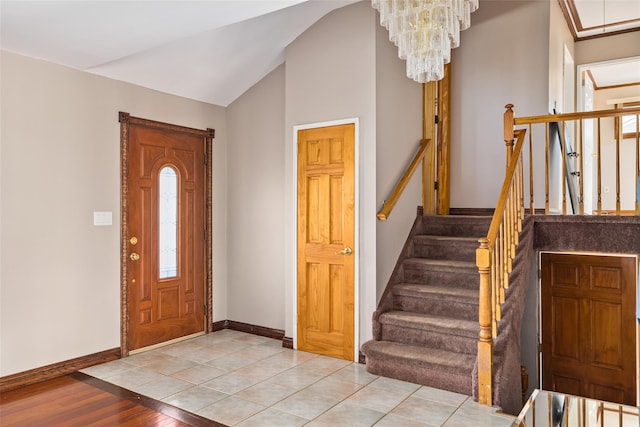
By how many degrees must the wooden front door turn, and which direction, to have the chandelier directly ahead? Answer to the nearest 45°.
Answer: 0° — it already faces it

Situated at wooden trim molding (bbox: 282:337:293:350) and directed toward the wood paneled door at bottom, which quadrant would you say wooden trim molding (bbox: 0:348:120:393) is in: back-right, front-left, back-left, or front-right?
back-right

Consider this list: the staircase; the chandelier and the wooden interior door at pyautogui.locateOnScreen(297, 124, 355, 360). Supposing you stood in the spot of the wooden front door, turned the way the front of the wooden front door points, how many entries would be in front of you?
3

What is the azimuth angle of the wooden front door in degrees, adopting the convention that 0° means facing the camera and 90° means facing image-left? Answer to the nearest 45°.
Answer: approximately 315°

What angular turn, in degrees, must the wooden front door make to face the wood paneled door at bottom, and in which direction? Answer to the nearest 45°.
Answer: approximately 45° to its left
